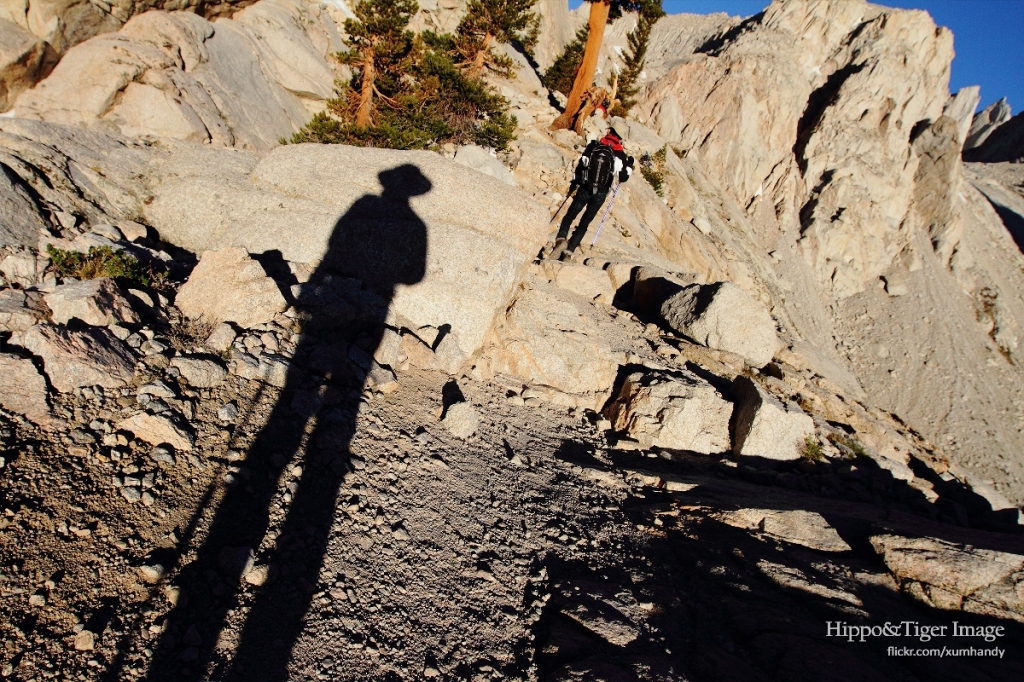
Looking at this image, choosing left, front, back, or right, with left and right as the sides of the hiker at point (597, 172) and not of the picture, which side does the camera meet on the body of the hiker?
back

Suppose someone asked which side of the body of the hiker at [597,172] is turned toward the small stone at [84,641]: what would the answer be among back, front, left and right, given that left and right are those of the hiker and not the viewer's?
back

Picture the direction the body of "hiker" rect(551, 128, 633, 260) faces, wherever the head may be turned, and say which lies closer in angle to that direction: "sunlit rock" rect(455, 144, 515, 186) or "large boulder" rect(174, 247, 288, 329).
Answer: the sunlit rock
